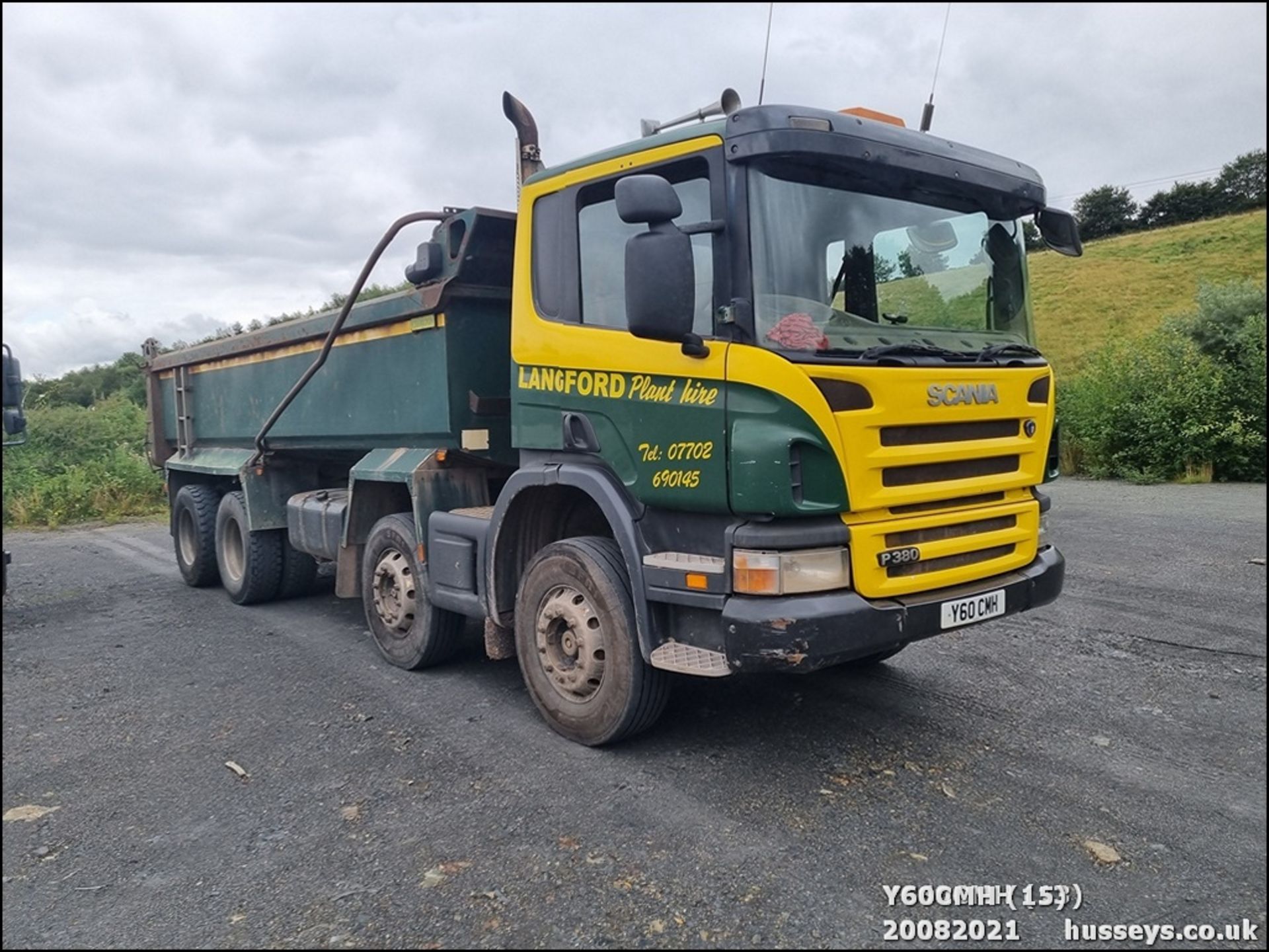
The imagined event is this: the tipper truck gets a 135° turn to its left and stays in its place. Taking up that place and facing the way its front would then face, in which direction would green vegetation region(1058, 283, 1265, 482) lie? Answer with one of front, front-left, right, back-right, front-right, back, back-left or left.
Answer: front-right

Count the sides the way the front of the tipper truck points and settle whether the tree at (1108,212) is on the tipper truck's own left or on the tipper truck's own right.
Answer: on the tipper truck's own left

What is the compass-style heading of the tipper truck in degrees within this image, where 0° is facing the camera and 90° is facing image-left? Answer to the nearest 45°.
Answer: approximately 315°

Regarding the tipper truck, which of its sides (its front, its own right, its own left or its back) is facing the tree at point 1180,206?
left

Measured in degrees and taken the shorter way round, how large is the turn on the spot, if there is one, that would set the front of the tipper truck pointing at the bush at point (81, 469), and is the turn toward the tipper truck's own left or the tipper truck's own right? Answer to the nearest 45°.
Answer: approximately 180°
